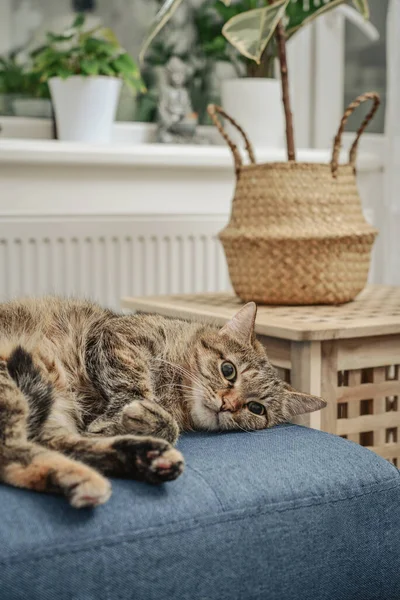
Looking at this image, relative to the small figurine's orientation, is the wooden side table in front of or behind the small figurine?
in front

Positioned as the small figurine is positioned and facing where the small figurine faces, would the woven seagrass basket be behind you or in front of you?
in front

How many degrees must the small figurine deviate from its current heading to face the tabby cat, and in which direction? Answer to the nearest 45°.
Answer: approximately 45° to its right

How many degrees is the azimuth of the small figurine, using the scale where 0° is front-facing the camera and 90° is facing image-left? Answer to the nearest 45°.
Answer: approximately 315°
